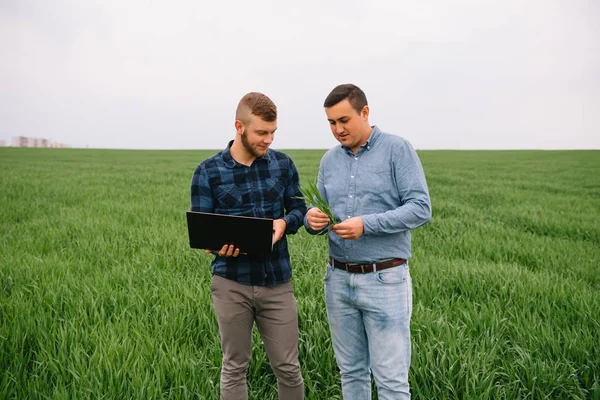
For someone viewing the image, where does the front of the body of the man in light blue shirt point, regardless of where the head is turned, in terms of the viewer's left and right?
facing the viewer and to the left of the viewer

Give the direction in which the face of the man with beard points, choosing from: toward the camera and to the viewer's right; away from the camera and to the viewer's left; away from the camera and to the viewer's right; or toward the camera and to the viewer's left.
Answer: toward the camera and to the viewer's right

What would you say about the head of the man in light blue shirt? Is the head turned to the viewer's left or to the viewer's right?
to the viewer's left
